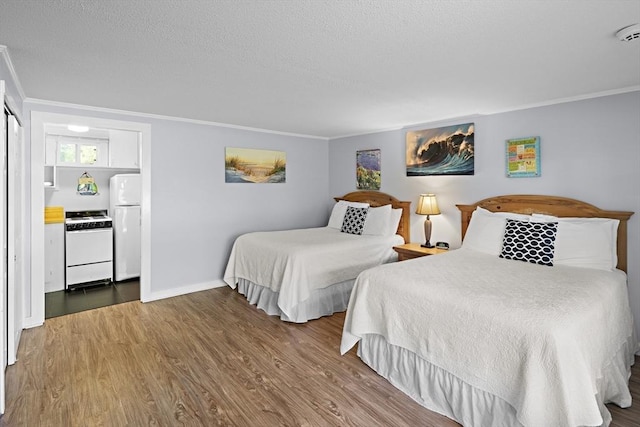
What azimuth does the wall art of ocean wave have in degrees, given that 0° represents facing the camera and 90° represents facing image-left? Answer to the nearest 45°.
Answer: approximately 45°

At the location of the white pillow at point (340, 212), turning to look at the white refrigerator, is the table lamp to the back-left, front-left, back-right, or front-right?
back-left

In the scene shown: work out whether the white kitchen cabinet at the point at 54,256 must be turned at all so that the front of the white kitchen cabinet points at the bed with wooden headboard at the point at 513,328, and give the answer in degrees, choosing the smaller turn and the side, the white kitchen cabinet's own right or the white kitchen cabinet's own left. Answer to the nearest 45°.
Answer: approximately 45° to the white kitchen cabinet's own left

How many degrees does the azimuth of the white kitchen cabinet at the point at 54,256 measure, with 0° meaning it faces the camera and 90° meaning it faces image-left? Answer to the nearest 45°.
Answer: approximately 0°

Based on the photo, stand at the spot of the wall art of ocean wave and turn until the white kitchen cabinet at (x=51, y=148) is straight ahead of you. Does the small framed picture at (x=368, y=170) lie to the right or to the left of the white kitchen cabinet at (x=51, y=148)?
right

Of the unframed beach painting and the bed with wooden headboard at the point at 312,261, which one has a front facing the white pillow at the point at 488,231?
the unframed beach painting

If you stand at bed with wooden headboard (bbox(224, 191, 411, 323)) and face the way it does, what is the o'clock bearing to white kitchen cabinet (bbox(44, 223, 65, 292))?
The white kitchen cabinet is roughly at 2 o'clock from the bed with wooden headboard.

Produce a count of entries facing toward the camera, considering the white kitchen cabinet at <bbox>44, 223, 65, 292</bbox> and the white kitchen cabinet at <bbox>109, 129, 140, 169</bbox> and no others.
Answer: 2

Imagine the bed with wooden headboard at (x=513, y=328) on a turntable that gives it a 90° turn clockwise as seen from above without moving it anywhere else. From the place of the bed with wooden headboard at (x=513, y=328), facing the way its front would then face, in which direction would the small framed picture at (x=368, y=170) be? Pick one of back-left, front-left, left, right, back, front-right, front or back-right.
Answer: front
